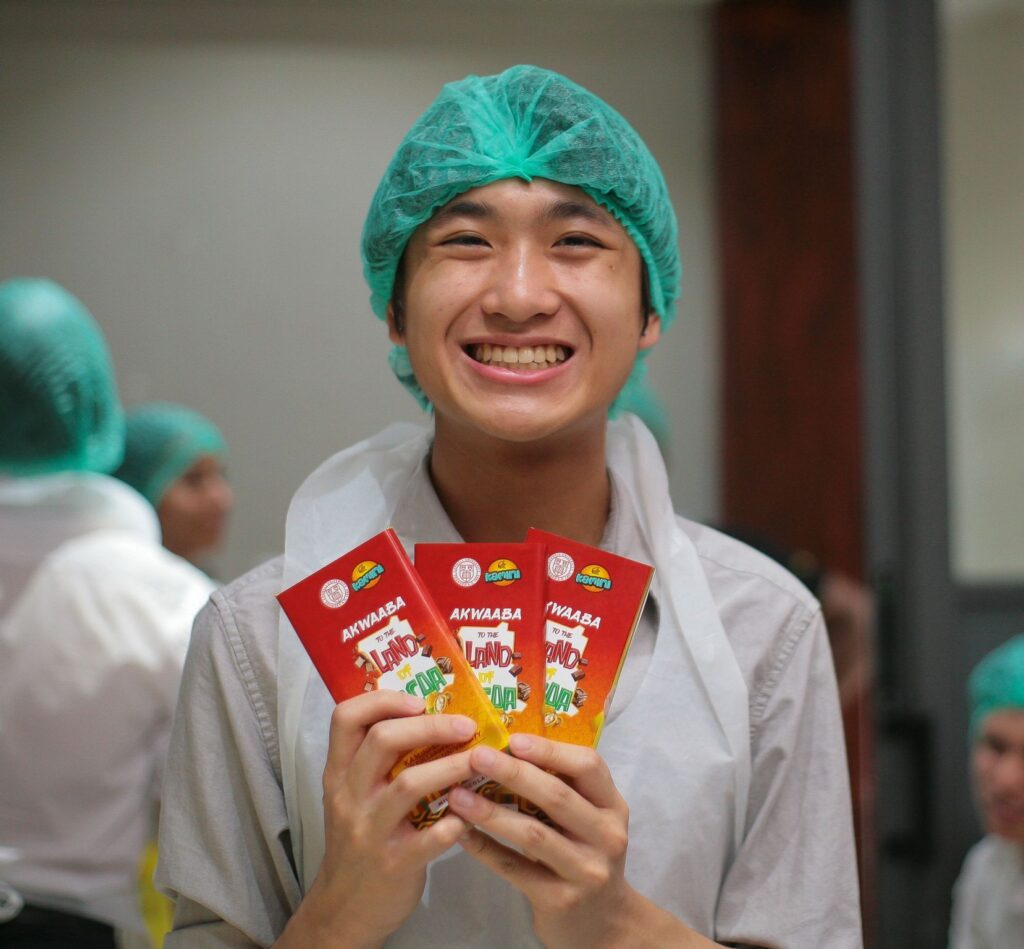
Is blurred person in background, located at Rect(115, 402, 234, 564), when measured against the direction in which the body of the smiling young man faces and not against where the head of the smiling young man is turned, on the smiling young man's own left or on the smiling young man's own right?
on the smiling young man's own right

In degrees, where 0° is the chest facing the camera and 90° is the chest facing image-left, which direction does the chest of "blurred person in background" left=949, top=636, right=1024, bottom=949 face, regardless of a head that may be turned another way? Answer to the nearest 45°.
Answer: approximately 45°

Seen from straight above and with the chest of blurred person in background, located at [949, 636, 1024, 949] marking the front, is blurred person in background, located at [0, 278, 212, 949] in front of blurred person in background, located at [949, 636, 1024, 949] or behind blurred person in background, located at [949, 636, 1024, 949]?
in front

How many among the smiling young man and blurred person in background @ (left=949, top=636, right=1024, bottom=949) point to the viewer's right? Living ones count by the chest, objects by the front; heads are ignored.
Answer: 0

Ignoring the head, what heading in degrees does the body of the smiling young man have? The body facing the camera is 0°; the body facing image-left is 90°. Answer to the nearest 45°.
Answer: approximately 0°

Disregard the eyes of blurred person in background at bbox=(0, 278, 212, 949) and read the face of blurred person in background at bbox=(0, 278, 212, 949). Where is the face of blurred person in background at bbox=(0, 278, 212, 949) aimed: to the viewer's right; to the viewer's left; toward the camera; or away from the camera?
away from the camera

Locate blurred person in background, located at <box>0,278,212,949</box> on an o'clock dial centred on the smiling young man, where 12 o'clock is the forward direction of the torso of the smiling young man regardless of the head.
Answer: The blurred person in background is roughly at 4 o'clock from the smiling young man.

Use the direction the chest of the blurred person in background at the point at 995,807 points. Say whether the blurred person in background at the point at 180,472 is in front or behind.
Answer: in front

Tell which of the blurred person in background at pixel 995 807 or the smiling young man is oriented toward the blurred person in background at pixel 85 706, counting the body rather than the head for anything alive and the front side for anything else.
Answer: the blurred person in background at pixel 995 807
